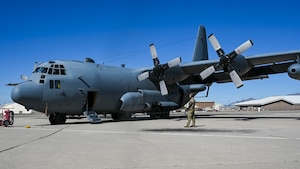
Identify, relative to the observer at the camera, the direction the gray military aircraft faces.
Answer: facing the viewer and to the left of the viewer
